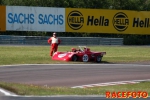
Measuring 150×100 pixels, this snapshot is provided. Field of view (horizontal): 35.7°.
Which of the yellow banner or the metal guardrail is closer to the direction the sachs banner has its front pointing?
the metal guardrail

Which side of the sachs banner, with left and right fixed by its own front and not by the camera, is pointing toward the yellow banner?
left

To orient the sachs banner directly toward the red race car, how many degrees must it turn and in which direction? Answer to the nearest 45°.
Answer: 0° — it already faces it

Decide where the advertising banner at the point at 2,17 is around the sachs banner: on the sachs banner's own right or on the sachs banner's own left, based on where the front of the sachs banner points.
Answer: on the sachs banner's own right

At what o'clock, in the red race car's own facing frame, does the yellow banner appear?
The yellow banner is roughly at 5 o'clock from the red race car.

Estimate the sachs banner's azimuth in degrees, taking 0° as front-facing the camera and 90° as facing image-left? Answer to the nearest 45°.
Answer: approximately 0°

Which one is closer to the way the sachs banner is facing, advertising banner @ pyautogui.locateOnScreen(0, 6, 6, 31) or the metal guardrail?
the metal guardrail
